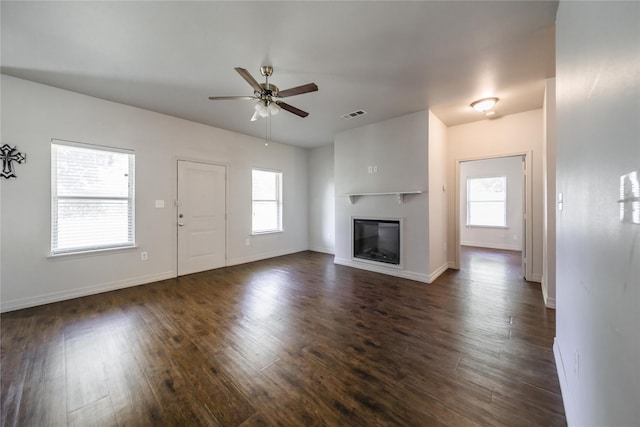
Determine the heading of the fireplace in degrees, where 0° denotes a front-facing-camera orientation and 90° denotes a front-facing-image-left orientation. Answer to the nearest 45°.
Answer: approximately 45°

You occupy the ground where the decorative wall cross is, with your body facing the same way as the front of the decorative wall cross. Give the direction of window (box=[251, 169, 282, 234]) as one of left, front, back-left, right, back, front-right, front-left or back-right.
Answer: left

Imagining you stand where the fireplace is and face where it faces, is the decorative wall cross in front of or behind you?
in front

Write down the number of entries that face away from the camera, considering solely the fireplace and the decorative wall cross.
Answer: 0

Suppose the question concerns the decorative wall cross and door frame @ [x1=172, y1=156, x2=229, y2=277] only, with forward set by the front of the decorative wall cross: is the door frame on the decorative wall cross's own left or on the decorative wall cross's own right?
on the decorative wall cross's own left

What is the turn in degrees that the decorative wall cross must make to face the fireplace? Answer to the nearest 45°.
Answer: approximately 45° to its left

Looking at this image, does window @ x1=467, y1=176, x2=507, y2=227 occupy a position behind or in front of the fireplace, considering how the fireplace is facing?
behind

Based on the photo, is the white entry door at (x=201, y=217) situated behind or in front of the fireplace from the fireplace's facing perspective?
in front

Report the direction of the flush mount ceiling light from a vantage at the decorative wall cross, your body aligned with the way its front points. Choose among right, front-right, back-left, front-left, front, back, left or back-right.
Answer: front-left

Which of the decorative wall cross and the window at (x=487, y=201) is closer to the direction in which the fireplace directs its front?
the decorative wall cross

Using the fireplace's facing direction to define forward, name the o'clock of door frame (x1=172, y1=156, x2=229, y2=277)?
The door frame is roughly at 1 o'clock from the fireplace.

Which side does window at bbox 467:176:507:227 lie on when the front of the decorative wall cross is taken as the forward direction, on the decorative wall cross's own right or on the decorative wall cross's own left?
on the decorative wall cross's own left
